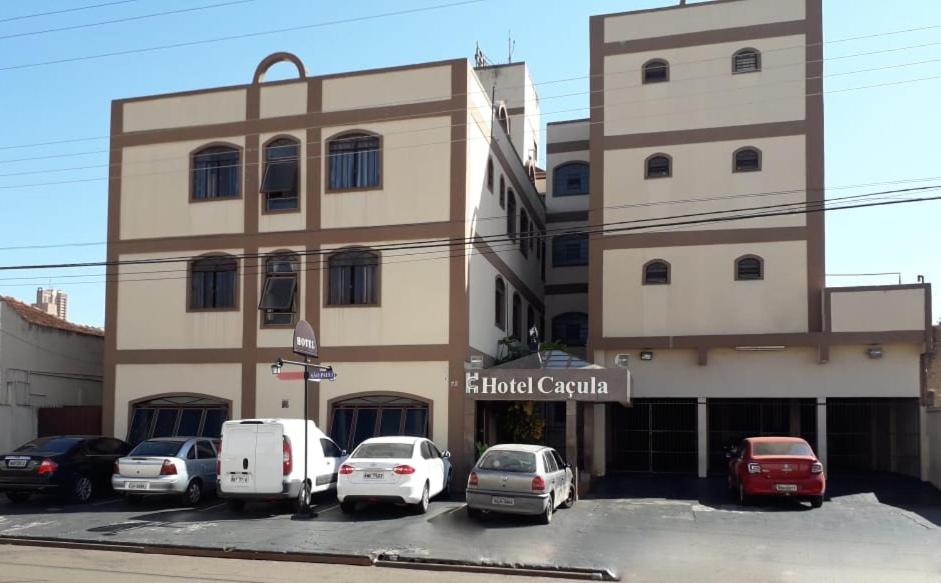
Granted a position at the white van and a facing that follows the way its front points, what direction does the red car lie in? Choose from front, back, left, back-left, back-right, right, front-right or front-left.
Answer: front-right

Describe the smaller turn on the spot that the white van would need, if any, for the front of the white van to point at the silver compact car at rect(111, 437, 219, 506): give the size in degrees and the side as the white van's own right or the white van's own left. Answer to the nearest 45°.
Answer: approximately 90° to the white van's own left

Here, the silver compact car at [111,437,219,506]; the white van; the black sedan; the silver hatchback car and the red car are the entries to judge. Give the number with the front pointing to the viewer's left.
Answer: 0

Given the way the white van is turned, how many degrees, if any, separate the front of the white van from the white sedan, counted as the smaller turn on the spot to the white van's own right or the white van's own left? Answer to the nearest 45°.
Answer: approximately 90° to the white van's own right

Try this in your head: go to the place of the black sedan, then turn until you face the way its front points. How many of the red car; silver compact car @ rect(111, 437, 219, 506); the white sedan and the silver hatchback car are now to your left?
0

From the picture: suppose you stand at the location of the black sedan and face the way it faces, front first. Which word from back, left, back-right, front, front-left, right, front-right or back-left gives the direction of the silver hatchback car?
right

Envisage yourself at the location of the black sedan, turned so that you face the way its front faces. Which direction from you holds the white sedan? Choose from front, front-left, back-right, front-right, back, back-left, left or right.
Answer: right

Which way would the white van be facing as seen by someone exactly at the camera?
facing away from the viewer and to the right of the viewer

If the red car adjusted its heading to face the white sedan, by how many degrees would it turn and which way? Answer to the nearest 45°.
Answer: approximately 135° to its left

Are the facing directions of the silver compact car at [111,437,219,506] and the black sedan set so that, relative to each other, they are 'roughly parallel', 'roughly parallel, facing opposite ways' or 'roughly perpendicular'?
roughly parallel

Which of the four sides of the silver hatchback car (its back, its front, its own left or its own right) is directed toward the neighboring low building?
left

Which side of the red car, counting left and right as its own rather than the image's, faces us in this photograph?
back

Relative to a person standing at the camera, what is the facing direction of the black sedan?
facing away from the viewer and to the right of the viewer

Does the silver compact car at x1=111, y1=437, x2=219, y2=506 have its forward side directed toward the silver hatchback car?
no

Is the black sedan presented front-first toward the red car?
no

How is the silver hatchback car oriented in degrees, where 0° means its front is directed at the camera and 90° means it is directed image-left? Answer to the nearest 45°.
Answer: approximately 225°

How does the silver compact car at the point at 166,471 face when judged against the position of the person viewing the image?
facing away from the viewer and to the right of the viewer

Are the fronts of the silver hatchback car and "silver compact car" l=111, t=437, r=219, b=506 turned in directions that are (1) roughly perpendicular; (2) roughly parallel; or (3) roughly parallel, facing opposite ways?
roughly parallel

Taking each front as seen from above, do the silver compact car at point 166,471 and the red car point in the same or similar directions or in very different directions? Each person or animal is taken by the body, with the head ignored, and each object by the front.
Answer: same or similar directions

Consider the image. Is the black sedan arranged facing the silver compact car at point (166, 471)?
no
